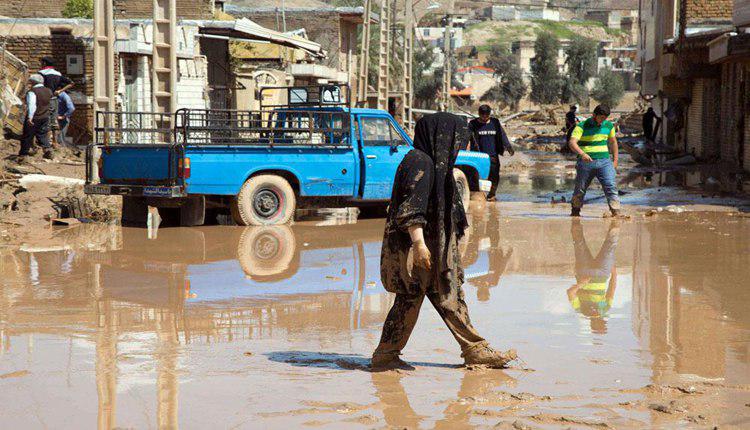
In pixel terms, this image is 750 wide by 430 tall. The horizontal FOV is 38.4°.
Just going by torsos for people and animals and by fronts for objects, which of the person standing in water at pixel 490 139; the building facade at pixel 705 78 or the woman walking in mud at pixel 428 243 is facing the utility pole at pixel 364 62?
the building facade

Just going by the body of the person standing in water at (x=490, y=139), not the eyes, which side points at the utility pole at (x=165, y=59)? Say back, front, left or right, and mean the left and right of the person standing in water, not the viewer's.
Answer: right

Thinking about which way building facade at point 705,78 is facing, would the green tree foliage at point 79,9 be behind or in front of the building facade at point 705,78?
in front

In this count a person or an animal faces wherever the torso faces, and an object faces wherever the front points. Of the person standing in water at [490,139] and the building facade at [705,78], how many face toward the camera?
1

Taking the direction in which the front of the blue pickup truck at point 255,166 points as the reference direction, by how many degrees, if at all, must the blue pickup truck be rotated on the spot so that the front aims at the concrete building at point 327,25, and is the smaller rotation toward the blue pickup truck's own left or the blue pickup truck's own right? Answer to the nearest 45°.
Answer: approximately 45° to the blue pickup truck's own left

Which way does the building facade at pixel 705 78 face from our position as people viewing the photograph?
facing to the left of the viewer

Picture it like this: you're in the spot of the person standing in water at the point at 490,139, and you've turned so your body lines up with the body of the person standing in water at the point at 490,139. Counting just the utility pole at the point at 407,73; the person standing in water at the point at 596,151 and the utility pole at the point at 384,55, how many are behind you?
2

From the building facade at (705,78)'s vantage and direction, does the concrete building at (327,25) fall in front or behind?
in front

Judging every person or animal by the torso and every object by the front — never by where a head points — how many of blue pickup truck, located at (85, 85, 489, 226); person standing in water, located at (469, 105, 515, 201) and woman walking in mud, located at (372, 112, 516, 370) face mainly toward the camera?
1

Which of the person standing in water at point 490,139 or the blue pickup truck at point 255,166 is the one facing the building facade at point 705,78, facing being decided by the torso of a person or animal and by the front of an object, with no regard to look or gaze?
the blue pickup truck
